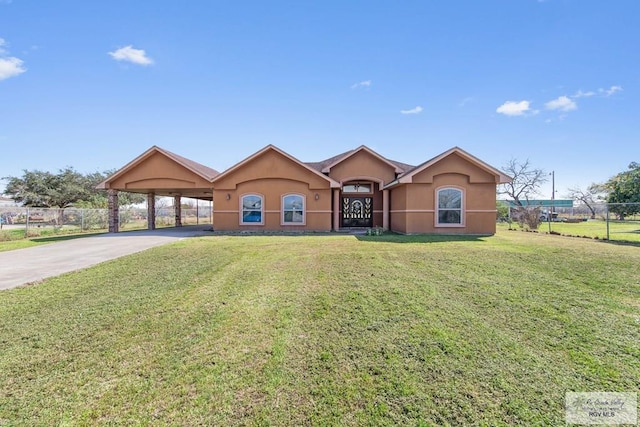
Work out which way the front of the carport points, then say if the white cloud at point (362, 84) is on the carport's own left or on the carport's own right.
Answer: on the carport's own left

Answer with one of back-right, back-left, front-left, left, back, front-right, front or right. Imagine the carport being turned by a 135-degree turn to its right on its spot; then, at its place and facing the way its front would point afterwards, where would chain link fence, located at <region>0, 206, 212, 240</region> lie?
front

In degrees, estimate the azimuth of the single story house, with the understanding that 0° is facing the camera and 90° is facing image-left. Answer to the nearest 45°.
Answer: approximately 0°

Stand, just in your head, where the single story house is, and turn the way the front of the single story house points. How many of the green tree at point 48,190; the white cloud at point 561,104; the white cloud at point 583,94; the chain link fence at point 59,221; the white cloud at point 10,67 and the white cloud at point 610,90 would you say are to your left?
3
